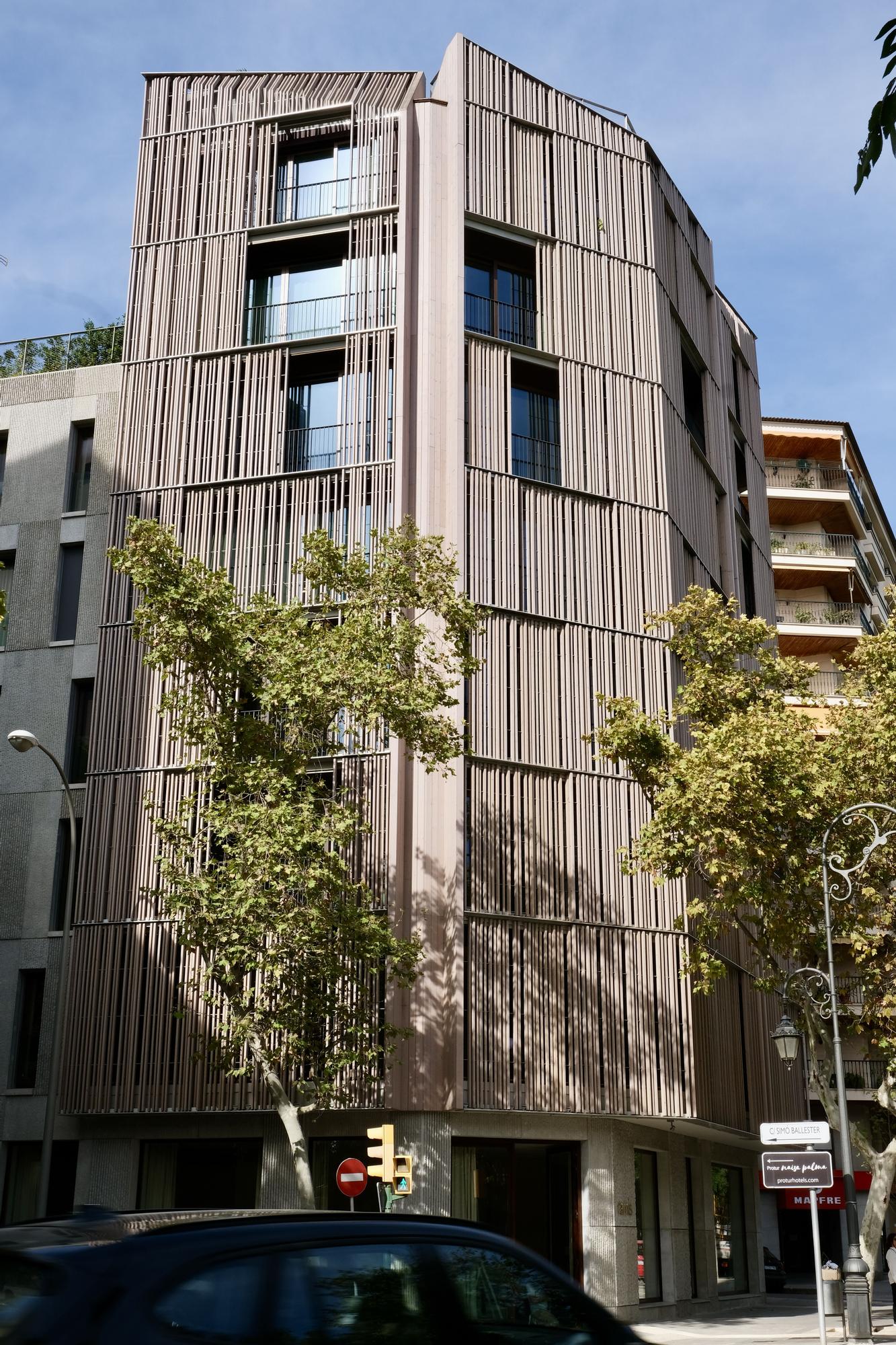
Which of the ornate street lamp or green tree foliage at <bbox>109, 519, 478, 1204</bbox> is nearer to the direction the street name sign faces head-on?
the green tree foliage

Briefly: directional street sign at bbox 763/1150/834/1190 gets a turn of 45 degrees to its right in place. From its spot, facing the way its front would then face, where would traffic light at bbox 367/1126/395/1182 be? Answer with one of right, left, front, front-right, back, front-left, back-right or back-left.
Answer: front-right

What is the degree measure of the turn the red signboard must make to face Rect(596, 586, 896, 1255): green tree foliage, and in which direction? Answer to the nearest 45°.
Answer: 0° — it already faces it
